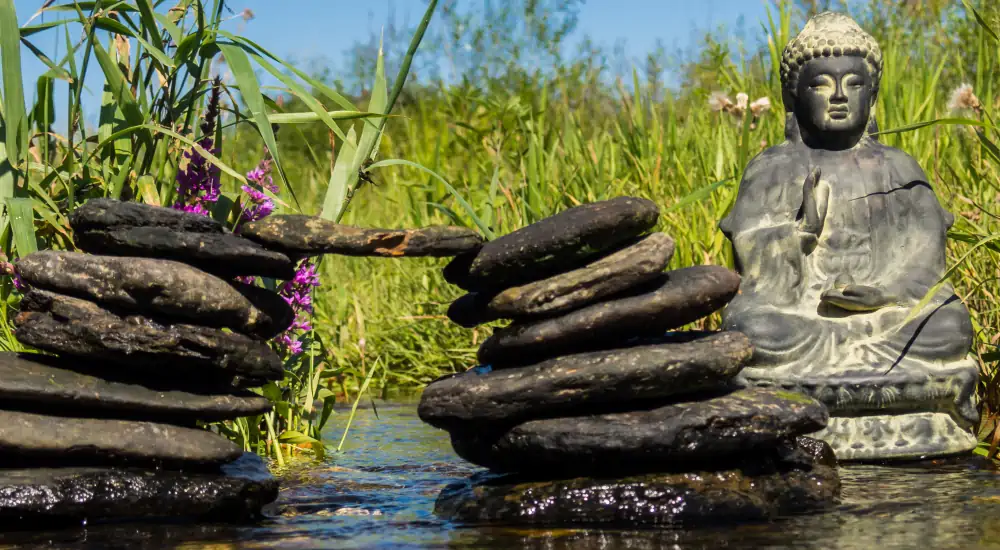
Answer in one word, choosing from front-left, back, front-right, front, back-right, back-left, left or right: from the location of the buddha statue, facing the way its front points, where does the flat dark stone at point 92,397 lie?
front-right

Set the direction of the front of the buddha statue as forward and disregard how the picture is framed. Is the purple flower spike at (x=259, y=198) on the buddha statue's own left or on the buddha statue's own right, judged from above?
on the buddha statue's own right

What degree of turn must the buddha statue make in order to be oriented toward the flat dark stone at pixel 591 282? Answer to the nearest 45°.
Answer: approximately 45° to its right

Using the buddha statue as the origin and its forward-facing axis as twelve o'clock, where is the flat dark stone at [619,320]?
The flat dark stone is roughly at 1 o'clock from the buddha statue.

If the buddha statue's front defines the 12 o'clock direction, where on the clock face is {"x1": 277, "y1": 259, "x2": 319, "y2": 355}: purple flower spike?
The purple flower spike is roughly at 2 o'clock from the buddha statue.

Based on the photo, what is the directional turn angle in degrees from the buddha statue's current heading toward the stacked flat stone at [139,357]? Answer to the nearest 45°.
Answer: approximately 45° to its right

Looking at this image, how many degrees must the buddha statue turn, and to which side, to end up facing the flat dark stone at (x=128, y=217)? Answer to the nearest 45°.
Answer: approximately 45° to its right

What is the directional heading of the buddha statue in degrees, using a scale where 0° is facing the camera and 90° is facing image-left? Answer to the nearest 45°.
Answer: approximately 0°
